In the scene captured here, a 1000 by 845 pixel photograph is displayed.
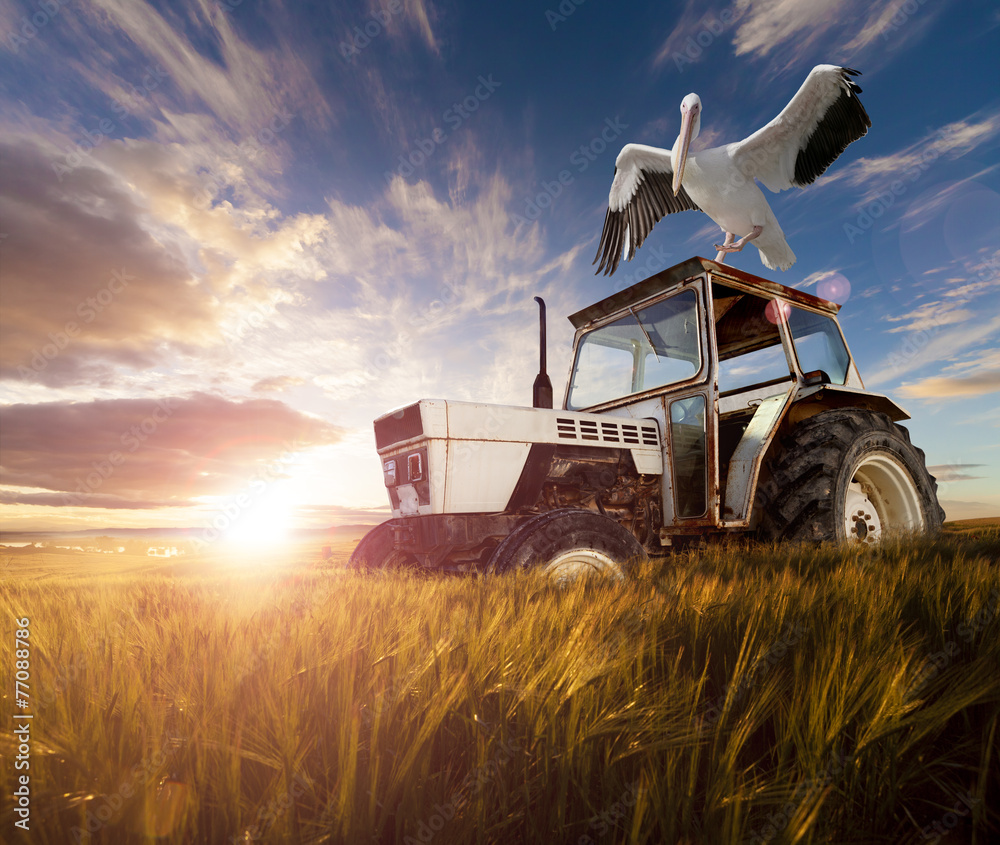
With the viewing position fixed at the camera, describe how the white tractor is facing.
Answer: facing the viewer and to the left of the viewer

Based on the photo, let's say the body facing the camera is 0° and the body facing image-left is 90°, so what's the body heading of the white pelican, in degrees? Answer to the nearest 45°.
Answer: approximately 45°
